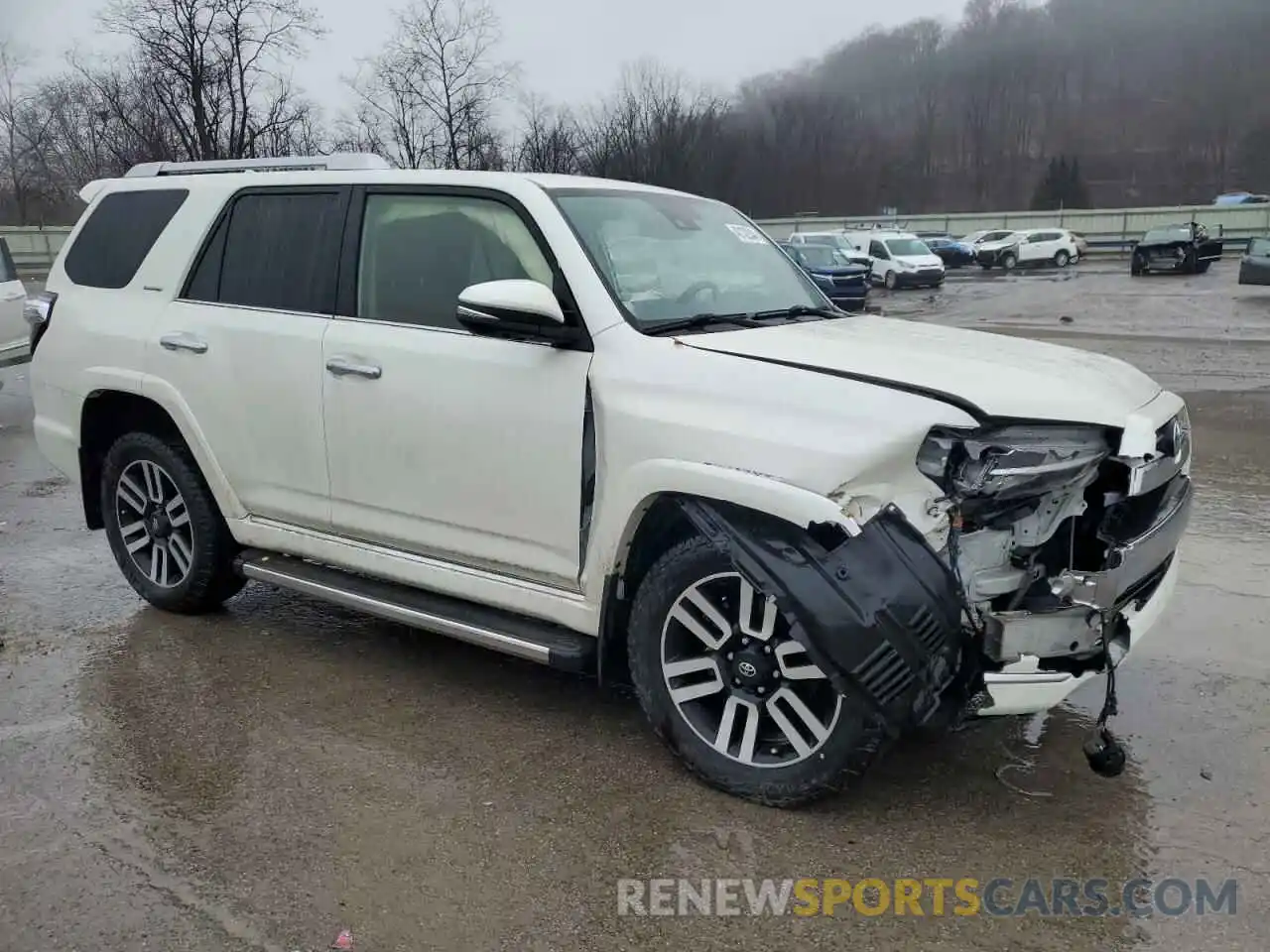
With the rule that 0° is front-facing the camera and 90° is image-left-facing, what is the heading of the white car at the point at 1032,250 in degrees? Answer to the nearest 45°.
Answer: approximately 45°

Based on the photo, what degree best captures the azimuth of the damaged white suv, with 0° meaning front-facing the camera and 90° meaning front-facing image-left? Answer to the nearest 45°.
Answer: approximately 315°

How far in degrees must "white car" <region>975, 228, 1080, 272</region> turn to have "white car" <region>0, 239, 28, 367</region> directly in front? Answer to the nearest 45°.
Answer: approximately 45° to its left

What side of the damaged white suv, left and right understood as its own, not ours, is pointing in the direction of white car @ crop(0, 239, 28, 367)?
back

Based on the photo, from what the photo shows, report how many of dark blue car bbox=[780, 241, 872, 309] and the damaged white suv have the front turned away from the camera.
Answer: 0

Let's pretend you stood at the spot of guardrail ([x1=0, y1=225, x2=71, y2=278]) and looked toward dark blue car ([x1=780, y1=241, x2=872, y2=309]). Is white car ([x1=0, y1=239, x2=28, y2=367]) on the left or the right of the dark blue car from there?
right

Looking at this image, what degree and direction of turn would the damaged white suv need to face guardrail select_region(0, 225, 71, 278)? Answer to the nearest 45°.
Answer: approximately 180°
